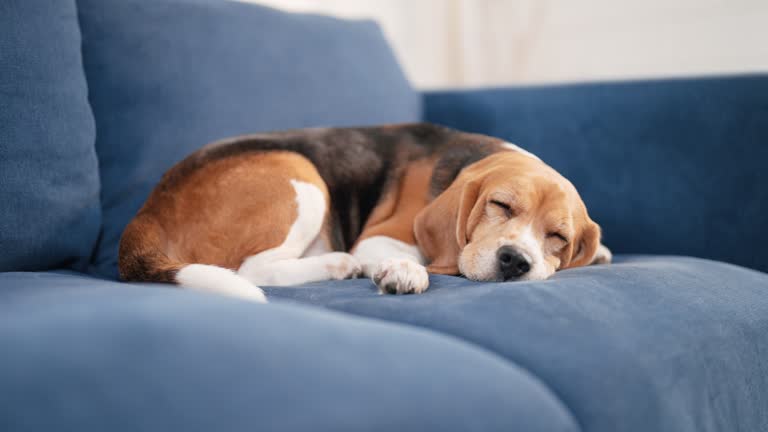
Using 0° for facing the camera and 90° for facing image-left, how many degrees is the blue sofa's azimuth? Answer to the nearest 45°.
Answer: approximately 315°
